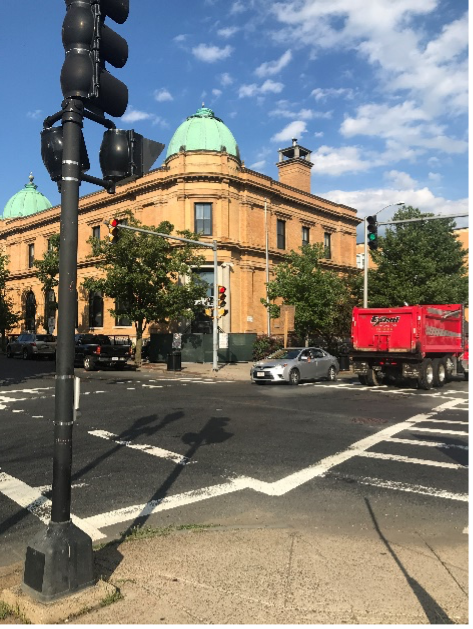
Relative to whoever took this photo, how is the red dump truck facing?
facing away from the viewer and to the right of the viewer

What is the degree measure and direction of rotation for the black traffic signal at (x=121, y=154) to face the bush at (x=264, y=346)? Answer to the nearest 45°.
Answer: approximately 90° to its left

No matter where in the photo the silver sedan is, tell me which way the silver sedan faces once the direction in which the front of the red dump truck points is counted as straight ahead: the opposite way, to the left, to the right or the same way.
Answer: the opposite way

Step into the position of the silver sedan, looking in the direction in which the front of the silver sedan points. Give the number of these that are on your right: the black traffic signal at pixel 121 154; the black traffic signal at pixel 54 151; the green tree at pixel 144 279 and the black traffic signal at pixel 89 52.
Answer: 1

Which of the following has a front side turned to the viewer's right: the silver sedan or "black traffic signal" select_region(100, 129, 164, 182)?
the black traffic signal

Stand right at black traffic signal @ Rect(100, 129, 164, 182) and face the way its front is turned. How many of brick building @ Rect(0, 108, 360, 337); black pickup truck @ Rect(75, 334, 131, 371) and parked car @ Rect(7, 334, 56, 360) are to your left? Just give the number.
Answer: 3

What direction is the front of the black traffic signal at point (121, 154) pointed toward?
to the viewer's right

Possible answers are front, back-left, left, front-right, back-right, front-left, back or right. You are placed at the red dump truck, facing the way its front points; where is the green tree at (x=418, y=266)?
front-left

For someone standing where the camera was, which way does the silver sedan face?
facing the viewer and to the left of the viewer

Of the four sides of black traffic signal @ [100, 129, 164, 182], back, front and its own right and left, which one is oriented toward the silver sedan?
left

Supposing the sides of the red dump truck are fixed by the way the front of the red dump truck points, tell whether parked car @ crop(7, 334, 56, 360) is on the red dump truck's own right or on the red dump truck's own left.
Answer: on the red dump truck's own left

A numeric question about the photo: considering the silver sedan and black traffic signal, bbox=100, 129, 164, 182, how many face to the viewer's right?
1

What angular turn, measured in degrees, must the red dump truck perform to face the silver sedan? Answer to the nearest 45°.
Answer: approximately 135° to its left
